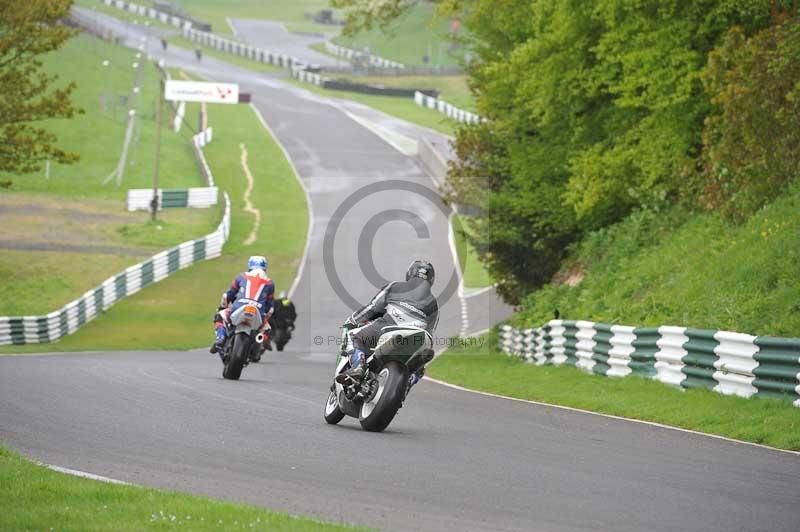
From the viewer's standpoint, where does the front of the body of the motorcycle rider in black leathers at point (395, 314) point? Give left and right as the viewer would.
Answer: facing away from the viewer and to the left of the viewer

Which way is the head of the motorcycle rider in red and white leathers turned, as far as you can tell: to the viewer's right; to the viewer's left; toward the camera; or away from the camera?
away from the camera

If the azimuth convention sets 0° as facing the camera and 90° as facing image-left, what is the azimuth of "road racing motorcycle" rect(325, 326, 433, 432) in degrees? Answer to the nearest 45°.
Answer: approximately 135°

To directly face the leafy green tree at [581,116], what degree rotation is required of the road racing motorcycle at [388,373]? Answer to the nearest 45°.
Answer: approximately 45° to its right

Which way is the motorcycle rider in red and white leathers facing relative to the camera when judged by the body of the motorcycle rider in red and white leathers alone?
away from the camera

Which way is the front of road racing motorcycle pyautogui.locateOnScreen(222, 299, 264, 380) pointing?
away from the camera

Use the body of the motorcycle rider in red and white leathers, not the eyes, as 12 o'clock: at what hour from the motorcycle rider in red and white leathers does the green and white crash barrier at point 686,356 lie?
The green and white crash barrier is roughly at 4 o'clock from the motorcycle rider in red and white leathers.
